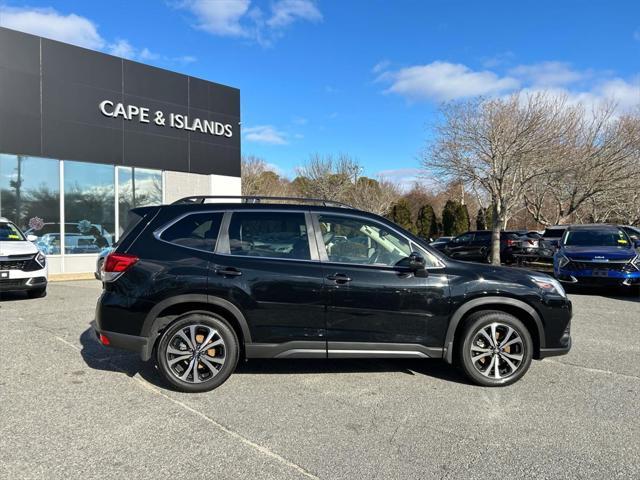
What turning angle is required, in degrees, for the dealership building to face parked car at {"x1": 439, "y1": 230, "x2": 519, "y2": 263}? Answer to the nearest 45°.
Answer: approximately 45° to its left

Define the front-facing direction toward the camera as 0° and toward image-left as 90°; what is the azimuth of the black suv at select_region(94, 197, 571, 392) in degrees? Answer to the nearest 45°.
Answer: approximately 270°

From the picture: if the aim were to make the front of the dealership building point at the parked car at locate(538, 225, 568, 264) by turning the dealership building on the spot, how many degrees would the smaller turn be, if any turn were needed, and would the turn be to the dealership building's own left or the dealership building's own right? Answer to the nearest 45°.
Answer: approximately 45° to the dealership building's own left

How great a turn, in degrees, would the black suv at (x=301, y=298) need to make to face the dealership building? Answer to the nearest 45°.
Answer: approximately 135° to its left

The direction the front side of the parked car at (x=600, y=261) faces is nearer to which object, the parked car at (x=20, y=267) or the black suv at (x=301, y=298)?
the black suv

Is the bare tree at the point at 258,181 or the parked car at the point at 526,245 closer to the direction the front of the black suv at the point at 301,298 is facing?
the parked car

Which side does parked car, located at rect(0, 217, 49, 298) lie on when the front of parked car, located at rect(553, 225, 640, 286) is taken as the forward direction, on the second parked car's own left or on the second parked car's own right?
on the second parked car's own right

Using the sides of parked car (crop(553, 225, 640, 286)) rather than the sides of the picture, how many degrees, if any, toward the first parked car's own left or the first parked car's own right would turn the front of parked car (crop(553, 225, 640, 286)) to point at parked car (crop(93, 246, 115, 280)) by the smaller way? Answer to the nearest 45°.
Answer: approximately 45° to the first parked car's own right

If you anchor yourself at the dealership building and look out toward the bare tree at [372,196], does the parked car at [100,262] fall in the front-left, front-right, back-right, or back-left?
back-right

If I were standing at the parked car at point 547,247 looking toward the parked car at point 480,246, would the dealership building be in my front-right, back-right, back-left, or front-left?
front-left

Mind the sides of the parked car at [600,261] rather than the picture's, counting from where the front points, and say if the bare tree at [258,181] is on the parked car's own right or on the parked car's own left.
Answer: on the parked car's own right

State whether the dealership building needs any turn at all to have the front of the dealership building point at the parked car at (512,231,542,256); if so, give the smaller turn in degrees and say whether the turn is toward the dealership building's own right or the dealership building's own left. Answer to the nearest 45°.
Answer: approximately 45° to the dealership building's own left

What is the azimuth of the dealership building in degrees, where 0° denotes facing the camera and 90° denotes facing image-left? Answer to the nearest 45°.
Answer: approximately 315°

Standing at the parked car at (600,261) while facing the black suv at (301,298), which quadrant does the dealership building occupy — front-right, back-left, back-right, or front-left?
front-right

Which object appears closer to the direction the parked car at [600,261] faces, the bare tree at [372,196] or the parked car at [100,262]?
the parked car

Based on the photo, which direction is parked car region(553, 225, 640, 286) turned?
toward the camera

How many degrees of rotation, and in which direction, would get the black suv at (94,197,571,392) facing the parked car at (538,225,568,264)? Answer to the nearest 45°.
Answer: approximately 45° to its left

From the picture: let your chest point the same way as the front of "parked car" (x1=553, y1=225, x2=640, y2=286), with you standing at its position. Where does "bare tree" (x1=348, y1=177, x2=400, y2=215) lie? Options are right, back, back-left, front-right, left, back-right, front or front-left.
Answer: back-right

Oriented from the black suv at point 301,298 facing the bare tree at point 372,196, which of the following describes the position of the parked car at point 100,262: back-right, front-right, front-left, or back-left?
front-left

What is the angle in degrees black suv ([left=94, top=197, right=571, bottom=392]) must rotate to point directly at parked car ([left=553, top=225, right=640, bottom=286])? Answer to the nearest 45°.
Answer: approximately 45° to its left
